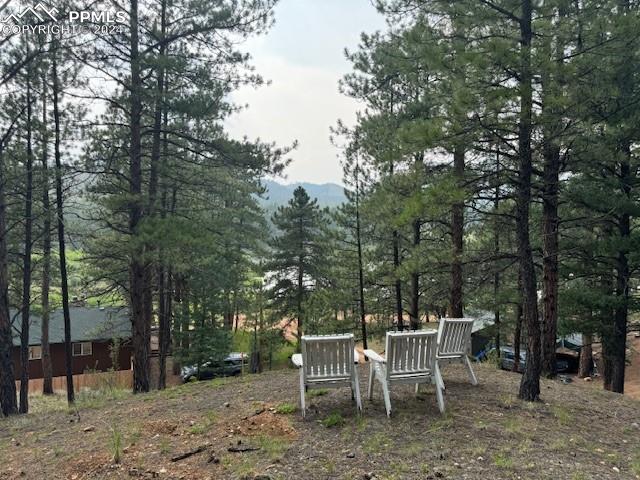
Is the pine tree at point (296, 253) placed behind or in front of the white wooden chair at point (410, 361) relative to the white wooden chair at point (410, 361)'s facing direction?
in front

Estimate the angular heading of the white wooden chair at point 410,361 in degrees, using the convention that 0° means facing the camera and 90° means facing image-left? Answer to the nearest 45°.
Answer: approximately 135°

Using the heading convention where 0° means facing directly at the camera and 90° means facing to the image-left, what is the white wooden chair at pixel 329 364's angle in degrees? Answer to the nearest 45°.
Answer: approximately 180°

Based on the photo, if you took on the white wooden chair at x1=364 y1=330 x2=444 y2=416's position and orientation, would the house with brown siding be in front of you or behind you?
in front

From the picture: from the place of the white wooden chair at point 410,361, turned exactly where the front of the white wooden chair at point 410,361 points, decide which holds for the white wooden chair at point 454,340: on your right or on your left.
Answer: on your right
